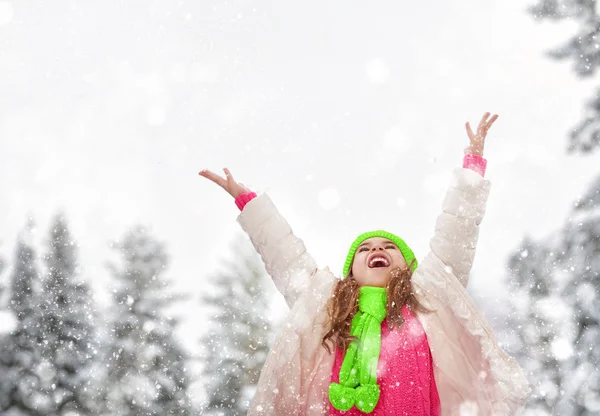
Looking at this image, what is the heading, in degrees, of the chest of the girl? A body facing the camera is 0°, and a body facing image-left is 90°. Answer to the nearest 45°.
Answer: approximately 0°

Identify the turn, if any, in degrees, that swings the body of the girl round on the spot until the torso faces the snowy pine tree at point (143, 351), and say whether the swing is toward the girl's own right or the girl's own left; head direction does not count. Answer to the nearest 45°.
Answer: approximately 135° to the girl's own right

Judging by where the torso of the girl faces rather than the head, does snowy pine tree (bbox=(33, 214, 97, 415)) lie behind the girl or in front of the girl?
behind

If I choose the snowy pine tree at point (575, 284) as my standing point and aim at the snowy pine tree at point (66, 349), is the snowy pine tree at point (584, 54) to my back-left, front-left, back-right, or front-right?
back-left

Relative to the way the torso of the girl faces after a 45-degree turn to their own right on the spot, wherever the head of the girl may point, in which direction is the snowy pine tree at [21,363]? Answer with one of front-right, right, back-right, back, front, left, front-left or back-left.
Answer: right

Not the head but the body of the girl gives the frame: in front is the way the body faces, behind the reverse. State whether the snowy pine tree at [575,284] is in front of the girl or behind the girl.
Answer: behind

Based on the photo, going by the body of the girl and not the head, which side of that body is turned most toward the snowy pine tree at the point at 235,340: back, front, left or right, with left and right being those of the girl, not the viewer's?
back

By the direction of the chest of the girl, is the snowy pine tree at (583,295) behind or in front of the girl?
behind
